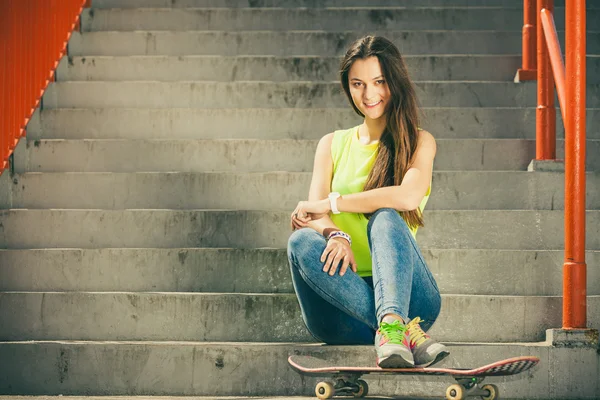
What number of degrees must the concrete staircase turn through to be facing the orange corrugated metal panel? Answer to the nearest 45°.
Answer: approximately 135° to its right

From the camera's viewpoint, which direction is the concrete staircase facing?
toward the camera

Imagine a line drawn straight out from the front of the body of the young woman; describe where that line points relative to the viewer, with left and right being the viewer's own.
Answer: facing the viewer

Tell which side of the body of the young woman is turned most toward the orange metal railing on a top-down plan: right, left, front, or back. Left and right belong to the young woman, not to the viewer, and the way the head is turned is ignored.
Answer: left

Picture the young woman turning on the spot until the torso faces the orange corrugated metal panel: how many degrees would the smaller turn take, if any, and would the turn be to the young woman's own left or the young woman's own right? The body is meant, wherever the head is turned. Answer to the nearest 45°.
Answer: approximately 135° to the young woman's own right
